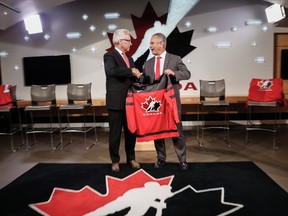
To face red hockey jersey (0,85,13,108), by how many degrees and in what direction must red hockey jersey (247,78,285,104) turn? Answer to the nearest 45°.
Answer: approximately 90° to its right

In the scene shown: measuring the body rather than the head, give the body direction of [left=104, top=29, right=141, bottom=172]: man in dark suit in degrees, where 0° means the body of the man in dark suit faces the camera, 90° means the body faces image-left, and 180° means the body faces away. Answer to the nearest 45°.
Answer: approximately 315°

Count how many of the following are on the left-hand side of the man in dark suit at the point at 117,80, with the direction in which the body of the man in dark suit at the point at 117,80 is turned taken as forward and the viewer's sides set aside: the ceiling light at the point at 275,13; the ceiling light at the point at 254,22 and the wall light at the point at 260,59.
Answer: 3

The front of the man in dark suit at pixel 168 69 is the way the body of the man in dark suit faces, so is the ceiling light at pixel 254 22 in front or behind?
behind

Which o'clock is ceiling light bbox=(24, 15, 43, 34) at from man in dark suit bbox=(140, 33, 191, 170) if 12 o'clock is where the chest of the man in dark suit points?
The ceiling light is roughly at 3 o'clock from the man in dark suit.

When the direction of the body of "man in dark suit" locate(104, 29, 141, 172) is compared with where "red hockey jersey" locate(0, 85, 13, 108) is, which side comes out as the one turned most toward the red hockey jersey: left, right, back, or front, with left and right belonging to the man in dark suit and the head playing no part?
back

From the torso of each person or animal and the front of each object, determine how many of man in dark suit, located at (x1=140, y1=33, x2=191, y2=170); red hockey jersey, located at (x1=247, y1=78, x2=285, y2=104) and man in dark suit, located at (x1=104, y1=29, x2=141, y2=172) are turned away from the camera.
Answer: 0

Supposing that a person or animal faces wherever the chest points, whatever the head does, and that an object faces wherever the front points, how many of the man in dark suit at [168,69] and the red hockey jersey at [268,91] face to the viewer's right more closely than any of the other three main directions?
0

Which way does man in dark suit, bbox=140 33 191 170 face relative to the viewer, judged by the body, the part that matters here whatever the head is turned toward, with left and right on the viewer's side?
facing the viewer and to the left of the viewer

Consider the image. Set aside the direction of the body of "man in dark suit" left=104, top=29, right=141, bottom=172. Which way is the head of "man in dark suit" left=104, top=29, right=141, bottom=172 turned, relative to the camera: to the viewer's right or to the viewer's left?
to the viewer's right

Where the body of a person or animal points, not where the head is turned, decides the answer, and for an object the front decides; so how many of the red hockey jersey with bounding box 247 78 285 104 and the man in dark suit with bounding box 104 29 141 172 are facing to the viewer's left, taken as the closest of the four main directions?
0

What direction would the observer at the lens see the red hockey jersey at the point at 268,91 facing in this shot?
facing the viewer

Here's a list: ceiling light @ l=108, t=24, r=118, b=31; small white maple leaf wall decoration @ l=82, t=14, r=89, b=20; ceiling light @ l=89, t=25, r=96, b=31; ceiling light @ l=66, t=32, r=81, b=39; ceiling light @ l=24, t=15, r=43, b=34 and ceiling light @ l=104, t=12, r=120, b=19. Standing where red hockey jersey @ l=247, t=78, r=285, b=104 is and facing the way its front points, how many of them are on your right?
6
